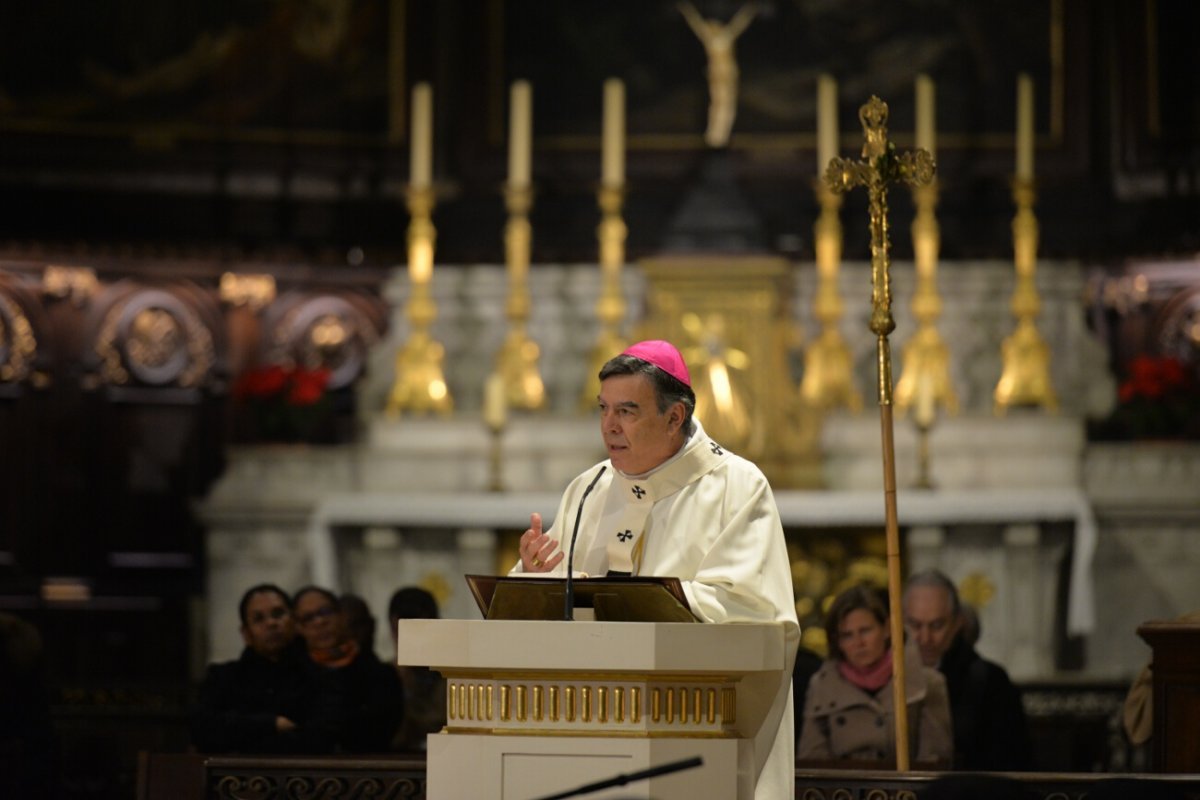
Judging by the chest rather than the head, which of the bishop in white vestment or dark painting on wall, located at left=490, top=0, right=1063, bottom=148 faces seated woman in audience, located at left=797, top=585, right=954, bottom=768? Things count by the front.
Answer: the dark painting on wall

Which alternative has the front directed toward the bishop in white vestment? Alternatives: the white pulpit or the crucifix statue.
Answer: the crucifix statue

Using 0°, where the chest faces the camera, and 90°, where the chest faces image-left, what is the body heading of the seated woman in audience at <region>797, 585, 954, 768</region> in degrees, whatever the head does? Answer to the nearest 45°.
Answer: approximately 0°

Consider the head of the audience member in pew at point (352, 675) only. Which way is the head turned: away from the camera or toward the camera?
toward the camera

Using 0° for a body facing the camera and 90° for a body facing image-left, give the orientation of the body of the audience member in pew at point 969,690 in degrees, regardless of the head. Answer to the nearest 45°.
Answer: approximately 45°

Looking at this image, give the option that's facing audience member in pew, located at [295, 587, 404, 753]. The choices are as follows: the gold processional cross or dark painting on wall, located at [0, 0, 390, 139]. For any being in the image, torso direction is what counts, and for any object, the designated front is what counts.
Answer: the dark painting on wall

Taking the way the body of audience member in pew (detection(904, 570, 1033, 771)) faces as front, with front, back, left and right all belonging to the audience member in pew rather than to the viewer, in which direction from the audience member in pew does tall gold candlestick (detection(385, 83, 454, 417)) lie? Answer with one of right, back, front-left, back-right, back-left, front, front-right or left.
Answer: right

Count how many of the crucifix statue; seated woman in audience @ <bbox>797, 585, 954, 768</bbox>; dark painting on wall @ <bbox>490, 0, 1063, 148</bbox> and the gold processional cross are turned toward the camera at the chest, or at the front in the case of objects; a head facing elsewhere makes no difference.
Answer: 4

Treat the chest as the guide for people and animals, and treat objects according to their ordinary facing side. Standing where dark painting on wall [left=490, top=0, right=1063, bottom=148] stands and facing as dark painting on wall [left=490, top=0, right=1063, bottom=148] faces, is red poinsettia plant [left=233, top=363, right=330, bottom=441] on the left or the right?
on its right

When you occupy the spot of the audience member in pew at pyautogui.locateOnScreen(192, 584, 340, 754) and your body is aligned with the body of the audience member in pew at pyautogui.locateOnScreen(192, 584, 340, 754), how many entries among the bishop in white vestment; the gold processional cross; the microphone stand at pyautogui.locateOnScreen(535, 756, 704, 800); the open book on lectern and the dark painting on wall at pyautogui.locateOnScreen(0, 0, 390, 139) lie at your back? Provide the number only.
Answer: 1

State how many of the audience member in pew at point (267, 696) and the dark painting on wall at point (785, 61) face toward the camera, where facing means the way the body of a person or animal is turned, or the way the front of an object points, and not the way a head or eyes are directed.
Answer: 2

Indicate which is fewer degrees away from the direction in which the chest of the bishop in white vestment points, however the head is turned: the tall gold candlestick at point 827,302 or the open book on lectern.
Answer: the open book on lectern

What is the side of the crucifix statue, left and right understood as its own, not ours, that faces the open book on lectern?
front

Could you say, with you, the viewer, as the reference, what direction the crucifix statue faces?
facing the viewer

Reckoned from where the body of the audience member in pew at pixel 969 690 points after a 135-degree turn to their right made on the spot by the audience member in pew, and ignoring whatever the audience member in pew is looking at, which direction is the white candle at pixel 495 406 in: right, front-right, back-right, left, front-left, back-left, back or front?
front-left

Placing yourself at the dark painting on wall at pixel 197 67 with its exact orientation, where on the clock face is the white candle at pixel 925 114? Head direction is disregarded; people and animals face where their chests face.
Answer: The white candle is roughly at 10 o'clock from the dark painting on wall.

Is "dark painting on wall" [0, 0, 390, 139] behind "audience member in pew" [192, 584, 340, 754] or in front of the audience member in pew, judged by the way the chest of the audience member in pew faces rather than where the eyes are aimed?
behind

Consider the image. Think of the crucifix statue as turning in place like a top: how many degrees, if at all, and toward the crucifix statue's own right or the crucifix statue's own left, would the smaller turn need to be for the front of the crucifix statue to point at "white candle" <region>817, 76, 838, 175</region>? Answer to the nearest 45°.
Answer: approximately 45° to the crucifix statue's own left

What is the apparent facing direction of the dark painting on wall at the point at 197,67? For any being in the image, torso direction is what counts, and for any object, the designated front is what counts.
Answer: toward the camera
